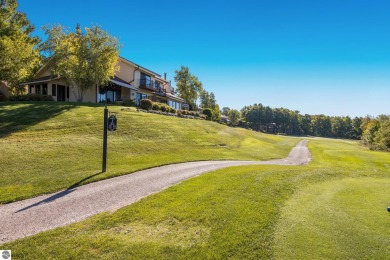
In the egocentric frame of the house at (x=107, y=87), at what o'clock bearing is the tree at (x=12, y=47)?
The tree is roughly at 3 o'clock from the house.

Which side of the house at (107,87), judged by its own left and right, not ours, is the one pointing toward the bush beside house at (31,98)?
right

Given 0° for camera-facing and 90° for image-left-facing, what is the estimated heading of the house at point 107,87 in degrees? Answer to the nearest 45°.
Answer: approximately 315°
